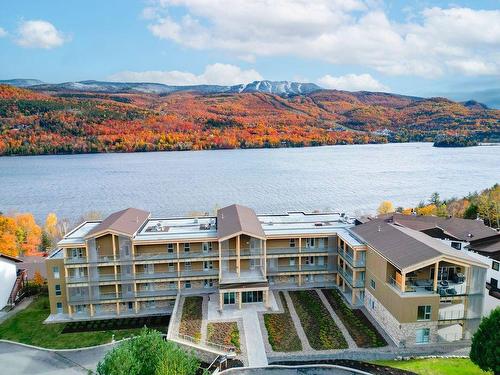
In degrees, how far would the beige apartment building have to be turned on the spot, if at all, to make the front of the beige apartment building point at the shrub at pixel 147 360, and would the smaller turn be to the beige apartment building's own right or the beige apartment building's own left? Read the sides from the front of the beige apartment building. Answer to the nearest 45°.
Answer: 0° — it already faces it

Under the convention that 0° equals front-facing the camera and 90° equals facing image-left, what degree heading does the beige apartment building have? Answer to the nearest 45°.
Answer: approximately 0°

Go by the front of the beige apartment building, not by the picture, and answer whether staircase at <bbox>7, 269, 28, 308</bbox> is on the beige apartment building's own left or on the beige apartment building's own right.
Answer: on the beige apartment building's own right

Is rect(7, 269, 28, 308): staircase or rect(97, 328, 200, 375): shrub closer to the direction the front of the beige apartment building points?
the shrub
